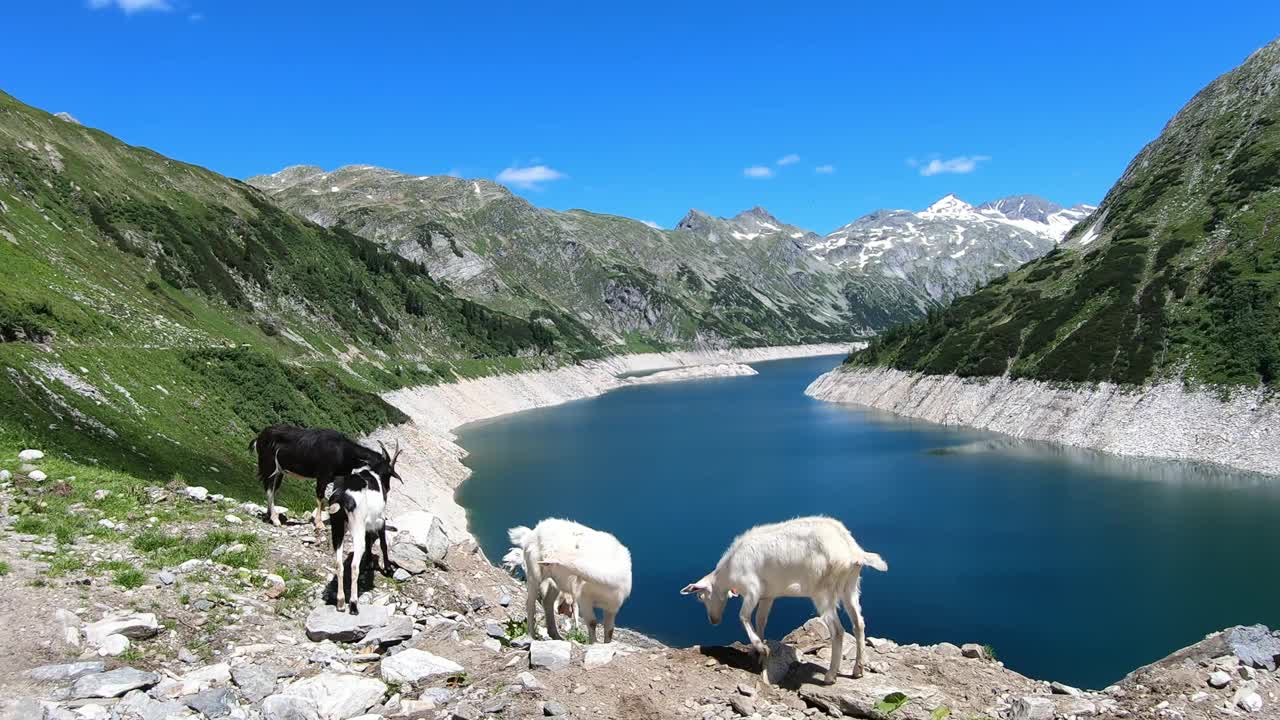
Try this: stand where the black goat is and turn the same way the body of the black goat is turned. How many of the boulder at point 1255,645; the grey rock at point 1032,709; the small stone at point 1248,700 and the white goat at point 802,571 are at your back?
0

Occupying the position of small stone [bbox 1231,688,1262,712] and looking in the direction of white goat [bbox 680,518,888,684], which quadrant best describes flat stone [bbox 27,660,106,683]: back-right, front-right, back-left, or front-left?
front-left

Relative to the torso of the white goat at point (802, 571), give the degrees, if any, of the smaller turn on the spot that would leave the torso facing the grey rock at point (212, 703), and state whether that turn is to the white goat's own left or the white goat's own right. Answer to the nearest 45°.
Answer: approximately 45° to the white goat's own left

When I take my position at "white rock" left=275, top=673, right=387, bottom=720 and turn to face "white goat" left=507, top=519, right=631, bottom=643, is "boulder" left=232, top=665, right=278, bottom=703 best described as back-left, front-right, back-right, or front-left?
back-left

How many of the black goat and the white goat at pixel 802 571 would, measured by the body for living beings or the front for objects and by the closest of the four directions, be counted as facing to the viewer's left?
1

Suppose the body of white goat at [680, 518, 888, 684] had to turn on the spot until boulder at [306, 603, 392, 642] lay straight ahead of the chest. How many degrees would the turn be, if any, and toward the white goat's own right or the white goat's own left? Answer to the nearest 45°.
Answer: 0° — it already faces it

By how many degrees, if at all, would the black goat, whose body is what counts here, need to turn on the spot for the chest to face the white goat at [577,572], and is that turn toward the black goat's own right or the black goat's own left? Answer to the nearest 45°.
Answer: approximately 45° to the black goat's own right

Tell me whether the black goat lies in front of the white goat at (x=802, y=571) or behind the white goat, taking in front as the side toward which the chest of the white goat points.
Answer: in front

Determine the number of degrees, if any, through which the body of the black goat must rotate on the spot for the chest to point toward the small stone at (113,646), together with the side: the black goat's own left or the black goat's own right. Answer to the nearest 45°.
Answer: approximately 90° to the black goat's own right

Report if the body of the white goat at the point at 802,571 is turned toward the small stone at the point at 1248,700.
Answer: no

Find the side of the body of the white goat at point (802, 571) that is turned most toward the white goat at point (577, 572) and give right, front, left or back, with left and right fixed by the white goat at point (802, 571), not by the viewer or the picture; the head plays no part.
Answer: front

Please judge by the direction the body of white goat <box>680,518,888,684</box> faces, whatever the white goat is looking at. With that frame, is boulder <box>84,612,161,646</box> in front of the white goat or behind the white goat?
in front

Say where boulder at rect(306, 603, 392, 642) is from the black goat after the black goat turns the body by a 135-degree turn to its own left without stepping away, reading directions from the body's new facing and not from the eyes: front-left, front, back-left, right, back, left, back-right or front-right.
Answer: back-left

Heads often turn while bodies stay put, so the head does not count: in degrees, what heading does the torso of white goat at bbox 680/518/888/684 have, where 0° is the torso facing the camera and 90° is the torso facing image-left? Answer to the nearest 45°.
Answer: approximately 90°

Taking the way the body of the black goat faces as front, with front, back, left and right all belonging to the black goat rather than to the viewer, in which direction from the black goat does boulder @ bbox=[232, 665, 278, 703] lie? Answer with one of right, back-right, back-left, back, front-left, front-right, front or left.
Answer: right

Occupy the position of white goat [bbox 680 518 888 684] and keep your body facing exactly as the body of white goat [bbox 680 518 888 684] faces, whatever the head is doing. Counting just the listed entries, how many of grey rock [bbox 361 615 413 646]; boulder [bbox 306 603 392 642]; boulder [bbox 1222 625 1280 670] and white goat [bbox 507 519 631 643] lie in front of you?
3

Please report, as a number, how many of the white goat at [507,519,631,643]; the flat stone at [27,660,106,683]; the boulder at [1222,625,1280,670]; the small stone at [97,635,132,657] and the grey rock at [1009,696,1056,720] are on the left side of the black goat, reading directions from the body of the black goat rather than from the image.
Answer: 0

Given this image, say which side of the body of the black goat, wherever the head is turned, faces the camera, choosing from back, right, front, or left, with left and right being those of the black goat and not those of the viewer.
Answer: right
